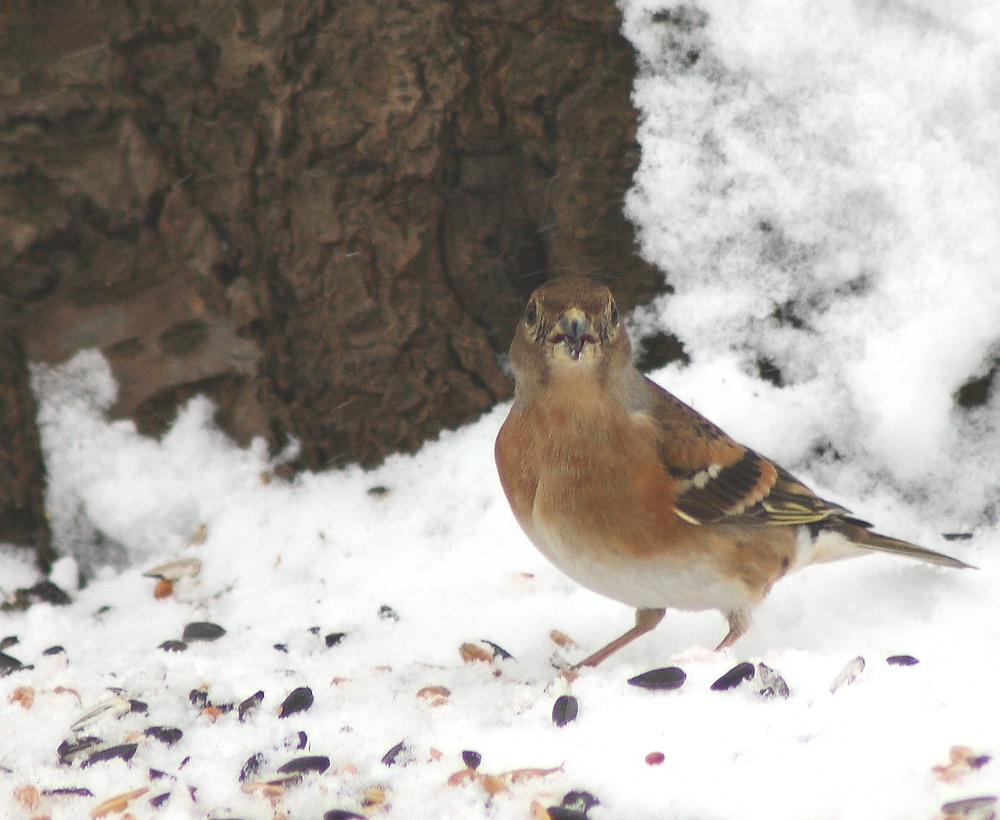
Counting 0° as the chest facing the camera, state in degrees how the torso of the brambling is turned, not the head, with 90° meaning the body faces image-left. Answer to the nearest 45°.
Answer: approximately 45°

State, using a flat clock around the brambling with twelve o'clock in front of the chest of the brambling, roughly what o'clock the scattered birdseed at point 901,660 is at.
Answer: The scattered birdseed is roughly at 7 o'clock from the brambling.

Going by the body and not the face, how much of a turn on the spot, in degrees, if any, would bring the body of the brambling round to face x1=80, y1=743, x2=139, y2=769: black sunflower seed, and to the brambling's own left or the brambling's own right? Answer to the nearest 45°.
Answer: approximately 45° to the brambling's own right

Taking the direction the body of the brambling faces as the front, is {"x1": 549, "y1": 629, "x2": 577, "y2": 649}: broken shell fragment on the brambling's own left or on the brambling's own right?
on the brambling's own right

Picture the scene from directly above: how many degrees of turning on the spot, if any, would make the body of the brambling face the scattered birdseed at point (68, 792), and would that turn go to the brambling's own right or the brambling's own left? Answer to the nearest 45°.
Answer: approximately 45° to the brambling's own right

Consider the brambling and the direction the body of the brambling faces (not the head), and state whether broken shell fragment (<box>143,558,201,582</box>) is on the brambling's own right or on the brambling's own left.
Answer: on the brambling's own right

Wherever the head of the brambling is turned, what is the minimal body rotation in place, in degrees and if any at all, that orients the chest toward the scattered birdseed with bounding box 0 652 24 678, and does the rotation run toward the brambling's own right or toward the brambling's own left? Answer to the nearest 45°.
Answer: approximately 45° to the brambling's own right

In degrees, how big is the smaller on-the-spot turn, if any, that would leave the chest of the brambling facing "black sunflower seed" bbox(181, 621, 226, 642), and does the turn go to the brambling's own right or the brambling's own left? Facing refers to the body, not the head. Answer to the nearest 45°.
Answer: approximately 45° to the brambling's own right

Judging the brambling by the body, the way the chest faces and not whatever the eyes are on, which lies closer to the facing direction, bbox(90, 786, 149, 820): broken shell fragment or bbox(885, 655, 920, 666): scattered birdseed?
the broken shell fragment
